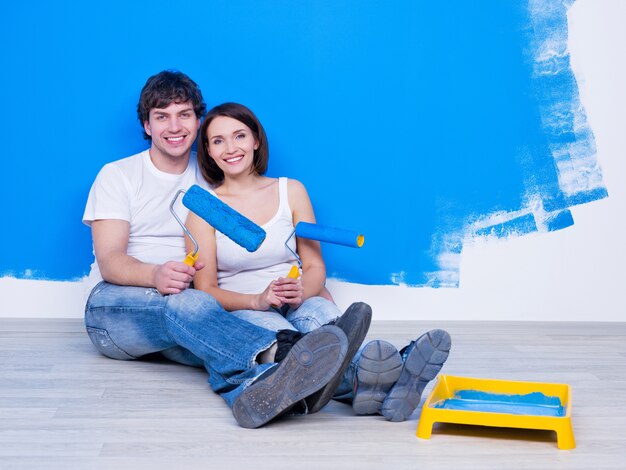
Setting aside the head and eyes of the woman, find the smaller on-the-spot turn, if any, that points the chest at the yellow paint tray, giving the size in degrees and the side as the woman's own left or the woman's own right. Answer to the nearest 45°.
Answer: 0° — they already face it

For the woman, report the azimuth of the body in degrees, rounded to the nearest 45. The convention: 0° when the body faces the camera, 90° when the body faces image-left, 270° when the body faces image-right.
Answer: approximately 315°

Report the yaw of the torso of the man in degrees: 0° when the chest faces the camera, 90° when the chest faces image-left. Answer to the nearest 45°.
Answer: approximately 315°

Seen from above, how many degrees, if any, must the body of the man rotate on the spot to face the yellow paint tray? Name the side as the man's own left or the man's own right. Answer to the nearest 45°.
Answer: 0° — they already face it
